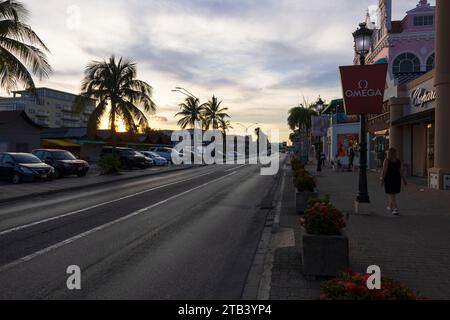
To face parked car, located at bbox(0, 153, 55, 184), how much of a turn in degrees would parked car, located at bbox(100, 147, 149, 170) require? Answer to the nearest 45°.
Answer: approximately 90° to its right

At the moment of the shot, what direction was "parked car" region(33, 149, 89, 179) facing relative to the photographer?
facing the viewer and to the right of the viewer

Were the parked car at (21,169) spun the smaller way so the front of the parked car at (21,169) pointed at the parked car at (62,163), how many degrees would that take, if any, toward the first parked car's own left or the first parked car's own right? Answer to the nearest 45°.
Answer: approximately 90° to the first parked car's own left

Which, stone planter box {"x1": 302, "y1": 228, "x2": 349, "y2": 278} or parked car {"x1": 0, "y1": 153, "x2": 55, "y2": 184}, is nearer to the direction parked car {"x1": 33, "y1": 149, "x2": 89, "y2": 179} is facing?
the stone planter box

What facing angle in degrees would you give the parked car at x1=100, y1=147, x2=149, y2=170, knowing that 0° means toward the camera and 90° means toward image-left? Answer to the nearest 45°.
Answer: approximately 315°

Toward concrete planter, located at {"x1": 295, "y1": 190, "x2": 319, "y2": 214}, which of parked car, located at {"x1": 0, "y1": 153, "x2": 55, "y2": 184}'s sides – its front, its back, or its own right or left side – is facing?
front

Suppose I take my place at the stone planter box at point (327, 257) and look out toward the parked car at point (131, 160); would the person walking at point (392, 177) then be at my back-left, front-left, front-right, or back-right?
front-right

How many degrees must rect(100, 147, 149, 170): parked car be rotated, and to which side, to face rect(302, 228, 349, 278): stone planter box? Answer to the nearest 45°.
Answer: approximately 45° to its right

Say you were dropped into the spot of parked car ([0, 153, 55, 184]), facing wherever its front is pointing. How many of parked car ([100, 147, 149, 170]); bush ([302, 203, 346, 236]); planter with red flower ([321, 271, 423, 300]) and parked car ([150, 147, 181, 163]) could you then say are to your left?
2

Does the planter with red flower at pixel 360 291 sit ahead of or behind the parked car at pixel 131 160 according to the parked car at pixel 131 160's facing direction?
ahead

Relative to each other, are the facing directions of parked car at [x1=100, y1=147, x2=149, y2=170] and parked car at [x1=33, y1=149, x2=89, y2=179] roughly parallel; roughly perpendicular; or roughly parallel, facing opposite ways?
roughly parallel
